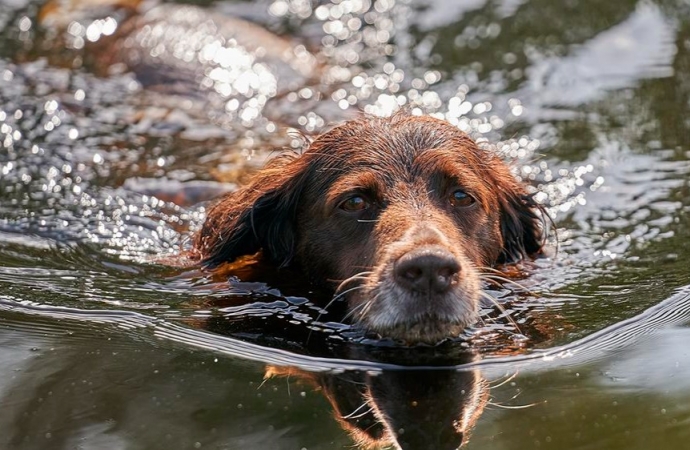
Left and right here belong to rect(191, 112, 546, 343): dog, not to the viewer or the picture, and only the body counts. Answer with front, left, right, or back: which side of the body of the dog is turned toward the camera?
front
